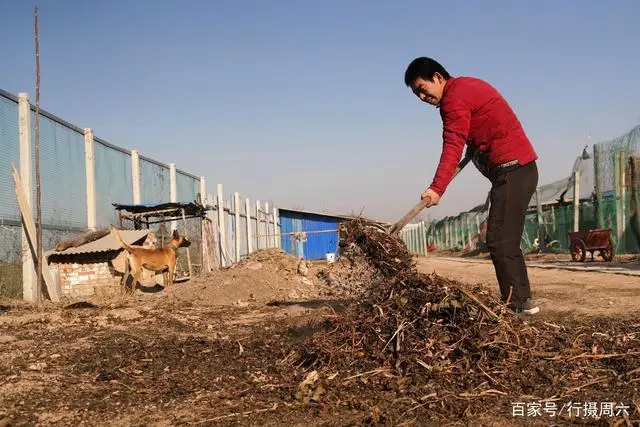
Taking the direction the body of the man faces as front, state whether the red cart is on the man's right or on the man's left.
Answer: on the man's right

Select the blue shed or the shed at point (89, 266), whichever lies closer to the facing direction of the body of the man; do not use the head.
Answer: the shed at point (89, 266)

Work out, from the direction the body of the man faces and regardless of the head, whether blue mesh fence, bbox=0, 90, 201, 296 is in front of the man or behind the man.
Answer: in front

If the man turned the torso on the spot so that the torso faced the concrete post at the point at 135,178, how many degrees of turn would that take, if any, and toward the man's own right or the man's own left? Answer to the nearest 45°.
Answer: approximately 45° to the man's own right

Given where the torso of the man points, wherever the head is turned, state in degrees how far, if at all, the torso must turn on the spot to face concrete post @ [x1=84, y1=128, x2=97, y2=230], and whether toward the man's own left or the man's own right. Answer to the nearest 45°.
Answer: approximately 45° to the man's own right

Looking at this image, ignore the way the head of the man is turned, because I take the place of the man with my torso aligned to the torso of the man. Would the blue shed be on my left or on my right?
on my right

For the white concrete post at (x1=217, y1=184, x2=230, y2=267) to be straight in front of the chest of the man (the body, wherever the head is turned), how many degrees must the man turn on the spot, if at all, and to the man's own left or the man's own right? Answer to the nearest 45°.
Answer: approximately 45° to the man's own right

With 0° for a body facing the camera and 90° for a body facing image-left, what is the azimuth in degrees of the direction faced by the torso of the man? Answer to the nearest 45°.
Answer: approximately 90°

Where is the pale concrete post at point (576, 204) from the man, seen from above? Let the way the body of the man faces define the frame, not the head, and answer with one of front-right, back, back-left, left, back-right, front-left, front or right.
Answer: right
